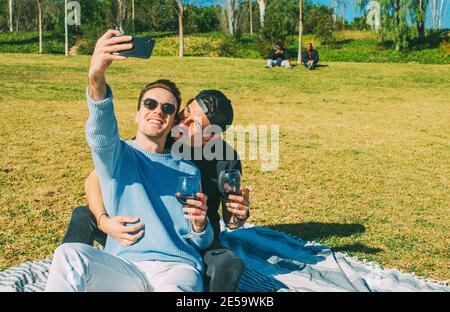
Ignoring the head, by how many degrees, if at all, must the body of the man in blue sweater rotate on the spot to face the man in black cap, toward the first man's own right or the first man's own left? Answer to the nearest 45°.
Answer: approximately 135° to the first man's own left

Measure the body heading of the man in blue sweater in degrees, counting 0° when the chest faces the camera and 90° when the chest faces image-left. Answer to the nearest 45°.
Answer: approximately 0°

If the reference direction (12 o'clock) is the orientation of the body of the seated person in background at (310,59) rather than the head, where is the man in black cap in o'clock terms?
The man in black cap is roughly at 12 o'clock from the seated person in background.

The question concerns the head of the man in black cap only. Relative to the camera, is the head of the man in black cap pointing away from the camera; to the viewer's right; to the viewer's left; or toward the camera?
to the viewer's left

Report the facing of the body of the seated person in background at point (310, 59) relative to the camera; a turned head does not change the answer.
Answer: toward the camera

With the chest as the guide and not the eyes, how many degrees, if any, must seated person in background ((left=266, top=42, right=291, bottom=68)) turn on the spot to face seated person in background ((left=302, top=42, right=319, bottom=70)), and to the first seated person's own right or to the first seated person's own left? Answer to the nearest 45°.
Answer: approximately 90° to the first seated person's own left

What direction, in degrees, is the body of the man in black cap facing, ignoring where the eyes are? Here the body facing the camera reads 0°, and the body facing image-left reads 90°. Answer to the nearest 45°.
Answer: approximately 45°

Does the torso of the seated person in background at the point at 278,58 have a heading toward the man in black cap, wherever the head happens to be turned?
yes

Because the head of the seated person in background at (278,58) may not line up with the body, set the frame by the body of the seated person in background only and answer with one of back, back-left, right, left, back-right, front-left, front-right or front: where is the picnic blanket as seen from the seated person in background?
front
